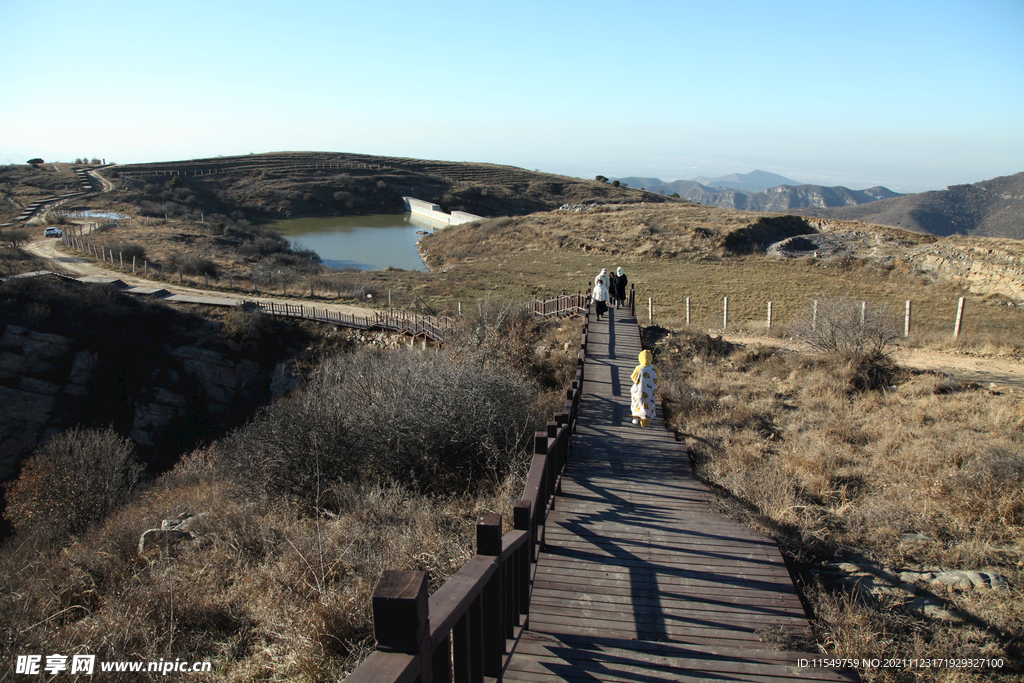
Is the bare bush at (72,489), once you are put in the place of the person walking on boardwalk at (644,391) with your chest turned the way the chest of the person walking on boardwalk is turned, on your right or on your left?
on your left

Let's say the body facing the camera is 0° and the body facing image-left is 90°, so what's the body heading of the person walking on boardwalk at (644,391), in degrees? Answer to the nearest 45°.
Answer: approximately 180°

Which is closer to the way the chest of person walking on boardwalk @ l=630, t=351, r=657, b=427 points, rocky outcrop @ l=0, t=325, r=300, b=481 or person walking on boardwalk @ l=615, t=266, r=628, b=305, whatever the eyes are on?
the person walking on boardwalk

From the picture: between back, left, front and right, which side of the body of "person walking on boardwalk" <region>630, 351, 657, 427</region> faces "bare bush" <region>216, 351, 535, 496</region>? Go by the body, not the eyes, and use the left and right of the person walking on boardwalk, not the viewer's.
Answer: left

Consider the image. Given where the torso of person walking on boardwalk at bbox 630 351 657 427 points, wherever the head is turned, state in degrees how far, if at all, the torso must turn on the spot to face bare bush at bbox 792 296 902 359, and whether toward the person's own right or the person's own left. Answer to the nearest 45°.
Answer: approximately 45° to the person's own right

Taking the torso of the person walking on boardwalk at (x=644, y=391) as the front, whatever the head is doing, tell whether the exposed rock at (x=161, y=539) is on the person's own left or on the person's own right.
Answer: on the person's own left

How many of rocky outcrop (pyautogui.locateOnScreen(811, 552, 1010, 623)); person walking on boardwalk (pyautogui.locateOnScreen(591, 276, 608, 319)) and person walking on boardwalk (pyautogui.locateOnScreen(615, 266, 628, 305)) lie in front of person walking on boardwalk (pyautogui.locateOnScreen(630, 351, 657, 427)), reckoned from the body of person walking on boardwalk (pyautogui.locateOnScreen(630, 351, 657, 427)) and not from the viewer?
2

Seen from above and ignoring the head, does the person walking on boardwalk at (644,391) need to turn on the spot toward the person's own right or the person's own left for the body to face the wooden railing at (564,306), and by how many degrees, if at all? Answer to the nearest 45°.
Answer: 0° — they already face it
